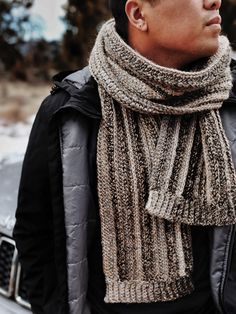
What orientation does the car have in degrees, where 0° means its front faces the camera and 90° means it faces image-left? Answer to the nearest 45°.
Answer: approximately 45°

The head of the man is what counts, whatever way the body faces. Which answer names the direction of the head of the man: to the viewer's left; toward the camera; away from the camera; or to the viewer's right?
to the viewer's right
